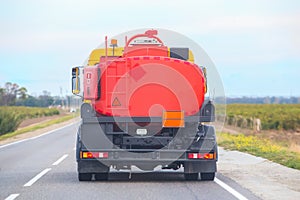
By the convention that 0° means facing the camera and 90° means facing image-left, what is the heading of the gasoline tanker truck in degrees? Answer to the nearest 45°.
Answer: approximately 180°
